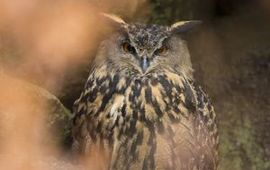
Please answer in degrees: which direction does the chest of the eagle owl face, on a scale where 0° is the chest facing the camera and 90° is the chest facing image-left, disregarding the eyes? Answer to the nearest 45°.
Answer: approximately 0°
